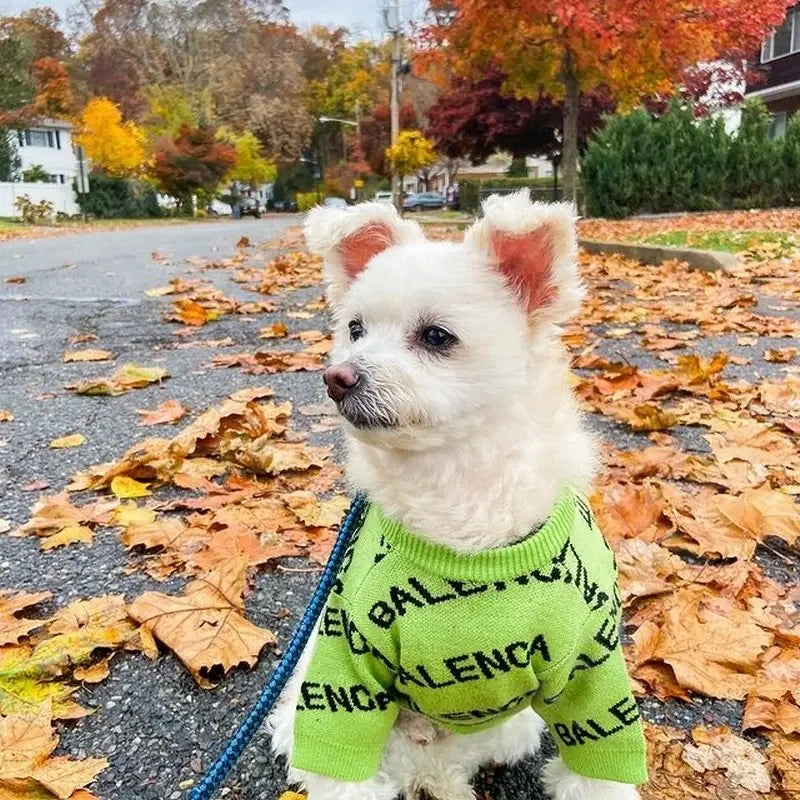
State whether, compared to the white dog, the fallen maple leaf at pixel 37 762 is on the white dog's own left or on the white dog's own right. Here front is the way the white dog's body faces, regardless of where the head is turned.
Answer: on the white dog's own right

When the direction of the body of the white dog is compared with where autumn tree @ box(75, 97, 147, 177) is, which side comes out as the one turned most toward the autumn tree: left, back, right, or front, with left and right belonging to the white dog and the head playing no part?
back

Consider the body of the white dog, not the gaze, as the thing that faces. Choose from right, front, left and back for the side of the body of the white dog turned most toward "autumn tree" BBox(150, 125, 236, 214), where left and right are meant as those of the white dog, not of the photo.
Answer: back

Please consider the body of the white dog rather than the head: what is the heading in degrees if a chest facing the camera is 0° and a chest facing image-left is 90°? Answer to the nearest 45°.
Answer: approximately 0°

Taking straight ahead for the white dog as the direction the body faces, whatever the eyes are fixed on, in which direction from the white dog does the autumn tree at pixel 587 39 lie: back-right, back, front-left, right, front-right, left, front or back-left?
back

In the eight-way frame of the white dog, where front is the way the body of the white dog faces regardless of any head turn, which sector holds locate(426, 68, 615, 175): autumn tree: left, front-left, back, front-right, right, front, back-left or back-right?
back

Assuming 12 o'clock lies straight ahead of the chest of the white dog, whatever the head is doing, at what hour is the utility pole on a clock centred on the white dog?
The utility pole is roughly at 6 o'clock from the white dog.

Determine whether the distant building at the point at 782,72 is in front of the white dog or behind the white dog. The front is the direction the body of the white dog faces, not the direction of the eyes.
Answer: behind

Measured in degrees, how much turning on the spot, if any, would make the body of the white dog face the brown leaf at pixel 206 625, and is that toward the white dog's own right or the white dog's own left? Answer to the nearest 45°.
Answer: approximately 135° to the white dog's own right
